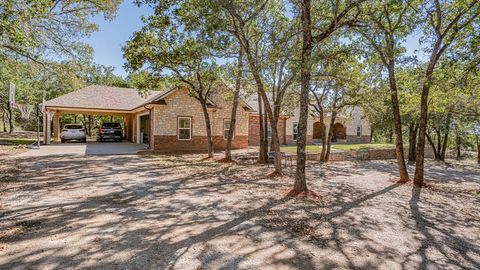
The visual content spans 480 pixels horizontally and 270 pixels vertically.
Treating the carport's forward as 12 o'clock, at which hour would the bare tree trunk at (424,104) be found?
The bare tree trunk is roughly at 11 o'clock from the carport.

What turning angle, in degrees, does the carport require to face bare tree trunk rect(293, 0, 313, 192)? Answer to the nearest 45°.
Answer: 0° — it already faces it

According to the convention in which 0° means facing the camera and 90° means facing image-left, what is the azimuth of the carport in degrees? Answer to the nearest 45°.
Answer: approximately 0°

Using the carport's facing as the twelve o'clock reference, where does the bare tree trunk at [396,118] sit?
The bare tree trunk is roughly at 11 o'clock from the carport.
